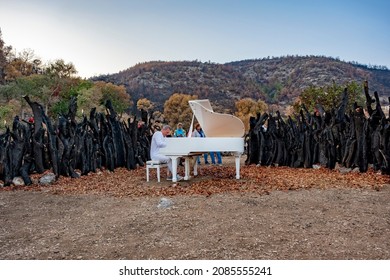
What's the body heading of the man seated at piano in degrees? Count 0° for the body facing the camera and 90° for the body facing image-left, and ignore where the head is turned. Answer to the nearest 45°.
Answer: approximately 270°
